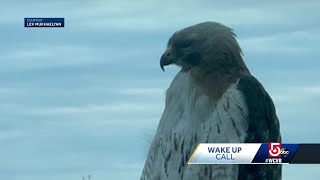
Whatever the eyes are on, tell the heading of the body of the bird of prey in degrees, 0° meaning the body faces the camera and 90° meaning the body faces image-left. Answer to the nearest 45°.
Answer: approximately 45°
